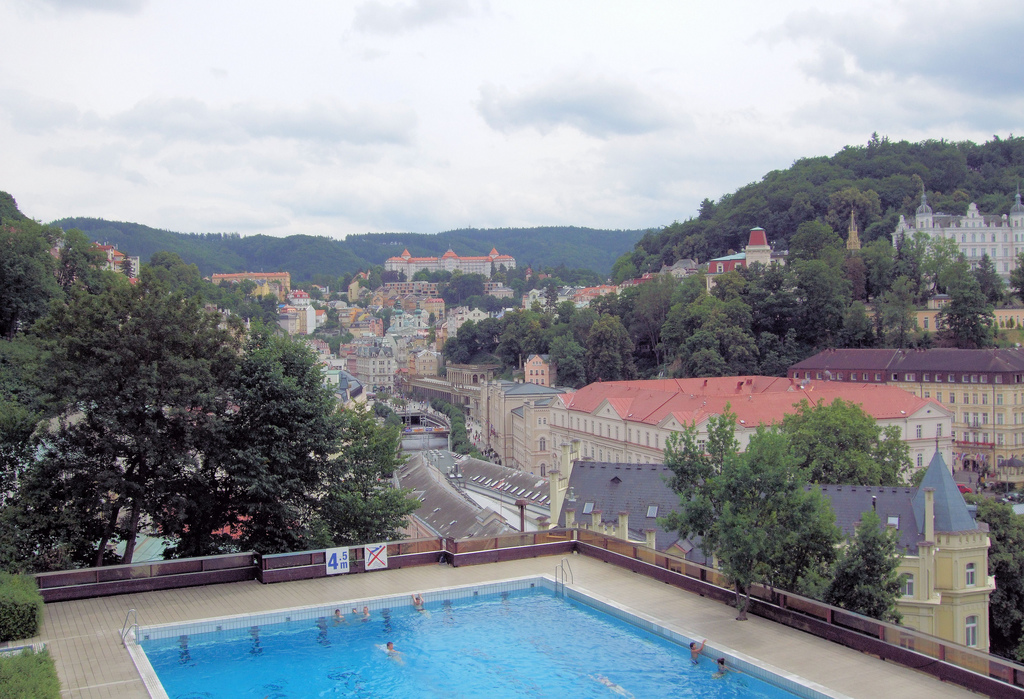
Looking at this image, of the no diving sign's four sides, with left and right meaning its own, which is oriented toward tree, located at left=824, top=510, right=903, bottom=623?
left

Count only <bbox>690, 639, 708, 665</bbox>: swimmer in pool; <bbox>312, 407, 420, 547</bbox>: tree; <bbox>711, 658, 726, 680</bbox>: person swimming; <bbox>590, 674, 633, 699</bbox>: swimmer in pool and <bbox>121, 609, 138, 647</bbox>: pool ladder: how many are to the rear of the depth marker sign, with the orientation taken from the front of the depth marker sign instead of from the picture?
1

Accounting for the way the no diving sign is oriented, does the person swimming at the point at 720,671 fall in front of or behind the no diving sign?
in front

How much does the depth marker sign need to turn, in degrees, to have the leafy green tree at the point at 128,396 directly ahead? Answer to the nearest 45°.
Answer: approximately 90° to its right

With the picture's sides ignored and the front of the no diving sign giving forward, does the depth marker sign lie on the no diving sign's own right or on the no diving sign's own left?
on the no diving sign's own right

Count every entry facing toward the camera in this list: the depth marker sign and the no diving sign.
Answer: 2

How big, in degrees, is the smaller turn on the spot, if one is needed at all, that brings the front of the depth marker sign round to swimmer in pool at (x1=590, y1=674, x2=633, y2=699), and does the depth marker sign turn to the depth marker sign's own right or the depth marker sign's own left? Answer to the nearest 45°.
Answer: approximately 45° to the depth marker sign's own left

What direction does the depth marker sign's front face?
toward the camera

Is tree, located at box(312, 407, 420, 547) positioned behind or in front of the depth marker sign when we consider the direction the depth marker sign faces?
behind

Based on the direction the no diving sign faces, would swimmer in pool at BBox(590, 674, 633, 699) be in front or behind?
in front

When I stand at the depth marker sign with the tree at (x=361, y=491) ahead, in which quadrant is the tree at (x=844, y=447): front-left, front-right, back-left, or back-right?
front-right

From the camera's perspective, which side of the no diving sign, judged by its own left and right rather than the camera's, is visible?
front

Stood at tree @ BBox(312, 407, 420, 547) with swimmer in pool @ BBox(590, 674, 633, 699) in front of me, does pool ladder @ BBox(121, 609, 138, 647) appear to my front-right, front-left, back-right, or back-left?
front-right
